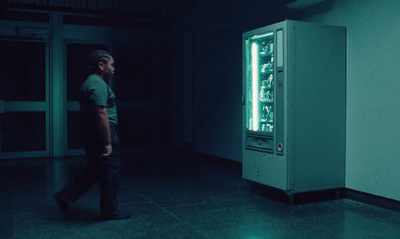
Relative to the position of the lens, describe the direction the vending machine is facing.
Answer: facing the viewer and to the left of the viewer

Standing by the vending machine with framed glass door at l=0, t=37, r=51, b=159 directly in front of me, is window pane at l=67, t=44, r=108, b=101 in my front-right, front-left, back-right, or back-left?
front-right

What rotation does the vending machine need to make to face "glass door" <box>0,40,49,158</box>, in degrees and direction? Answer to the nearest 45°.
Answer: approximately 90° to its right

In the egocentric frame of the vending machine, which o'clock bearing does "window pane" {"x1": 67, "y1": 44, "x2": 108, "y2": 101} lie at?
The window pane is roughly at 3 o'clock from the vending machine.

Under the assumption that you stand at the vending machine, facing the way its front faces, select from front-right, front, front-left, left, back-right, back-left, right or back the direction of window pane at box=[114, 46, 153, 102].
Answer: right

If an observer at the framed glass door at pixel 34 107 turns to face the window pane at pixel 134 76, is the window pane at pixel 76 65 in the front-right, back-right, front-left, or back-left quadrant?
front-left

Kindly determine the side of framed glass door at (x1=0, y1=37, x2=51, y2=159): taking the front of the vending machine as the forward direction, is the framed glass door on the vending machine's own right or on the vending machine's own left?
on the vending machine's own right
